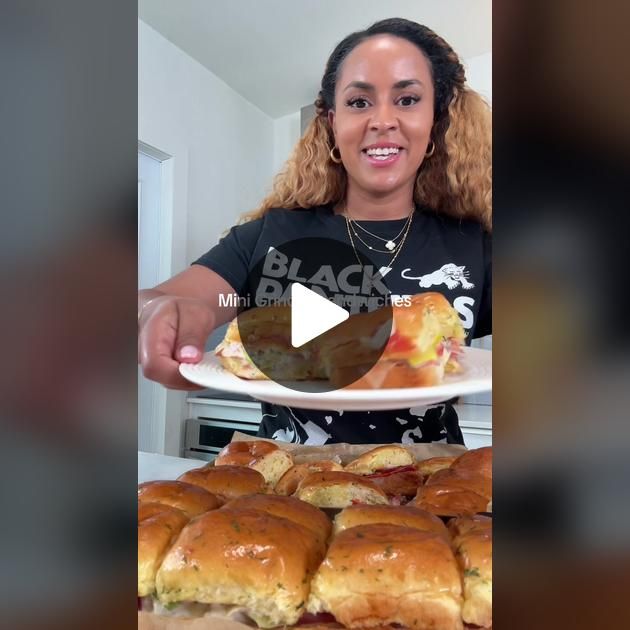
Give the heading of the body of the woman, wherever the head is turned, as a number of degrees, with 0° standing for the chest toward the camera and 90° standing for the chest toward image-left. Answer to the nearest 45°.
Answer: approximately 0°
